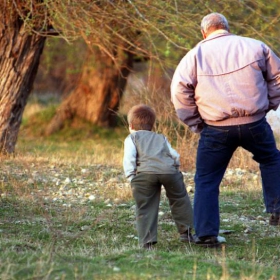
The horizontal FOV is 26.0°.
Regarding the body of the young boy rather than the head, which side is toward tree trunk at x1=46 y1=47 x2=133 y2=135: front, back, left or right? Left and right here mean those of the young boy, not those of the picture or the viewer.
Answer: front

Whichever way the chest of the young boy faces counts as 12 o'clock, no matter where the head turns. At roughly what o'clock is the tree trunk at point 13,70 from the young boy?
The tree trunk is roughly at 11 o'clock from the young boy.

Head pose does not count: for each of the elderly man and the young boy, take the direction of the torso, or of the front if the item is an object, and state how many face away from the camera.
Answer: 2

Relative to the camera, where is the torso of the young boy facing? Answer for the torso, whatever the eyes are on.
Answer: away from the camera

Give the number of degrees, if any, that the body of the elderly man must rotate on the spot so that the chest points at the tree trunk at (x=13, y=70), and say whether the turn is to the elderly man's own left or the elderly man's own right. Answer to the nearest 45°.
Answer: approximately 45° to the elderly man's own left

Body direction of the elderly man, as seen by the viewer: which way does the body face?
away from the camera

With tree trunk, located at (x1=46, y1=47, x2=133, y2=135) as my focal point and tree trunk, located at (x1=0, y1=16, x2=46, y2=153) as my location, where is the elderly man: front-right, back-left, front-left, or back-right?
back-right

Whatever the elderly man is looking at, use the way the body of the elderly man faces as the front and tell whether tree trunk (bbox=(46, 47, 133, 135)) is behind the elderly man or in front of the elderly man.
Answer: in front
